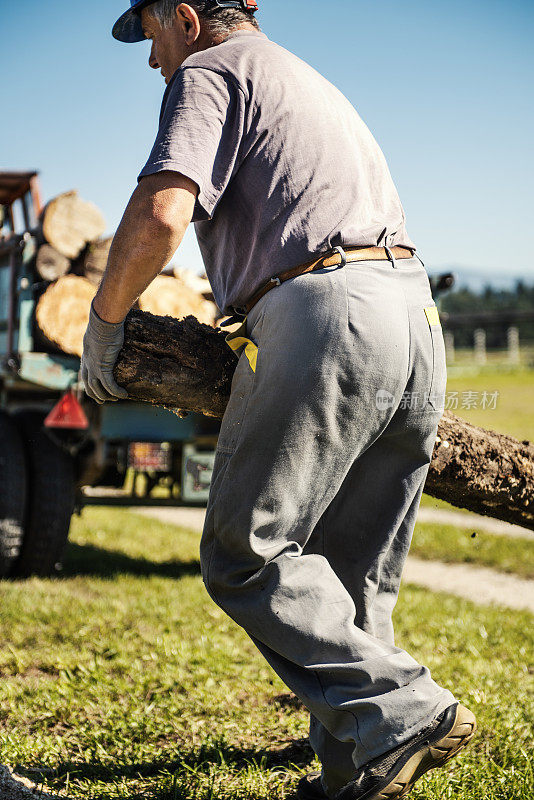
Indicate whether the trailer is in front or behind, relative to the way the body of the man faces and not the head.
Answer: in front

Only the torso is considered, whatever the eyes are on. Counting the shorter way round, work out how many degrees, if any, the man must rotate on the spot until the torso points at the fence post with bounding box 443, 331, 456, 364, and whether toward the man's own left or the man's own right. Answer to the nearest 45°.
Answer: approximately 45° to the man's own right

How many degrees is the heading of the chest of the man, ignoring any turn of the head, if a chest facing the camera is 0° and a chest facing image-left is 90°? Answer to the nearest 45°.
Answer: approximately 135°

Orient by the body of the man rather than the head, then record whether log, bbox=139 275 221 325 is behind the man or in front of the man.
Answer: in front
